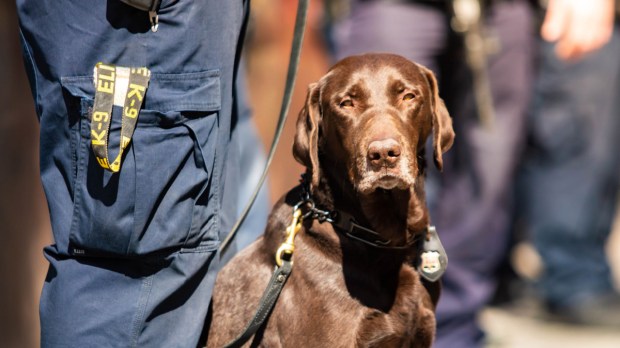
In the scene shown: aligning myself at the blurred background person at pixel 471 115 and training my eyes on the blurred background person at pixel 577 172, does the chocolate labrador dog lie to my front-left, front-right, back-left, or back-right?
back-right

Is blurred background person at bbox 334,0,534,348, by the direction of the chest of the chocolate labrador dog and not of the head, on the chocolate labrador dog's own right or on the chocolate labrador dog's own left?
on the chocolate labrador dog's own left

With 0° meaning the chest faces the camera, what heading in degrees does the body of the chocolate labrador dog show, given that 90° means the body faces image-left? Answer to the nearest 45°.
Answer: approximately 315°

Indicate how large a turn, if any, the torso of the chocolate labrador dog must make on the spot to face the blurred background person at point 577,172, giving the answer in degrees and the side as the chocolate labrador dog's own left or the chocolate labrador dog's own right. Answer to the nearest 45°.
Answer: approximately 90° to the chocolate labrador dog's own left
